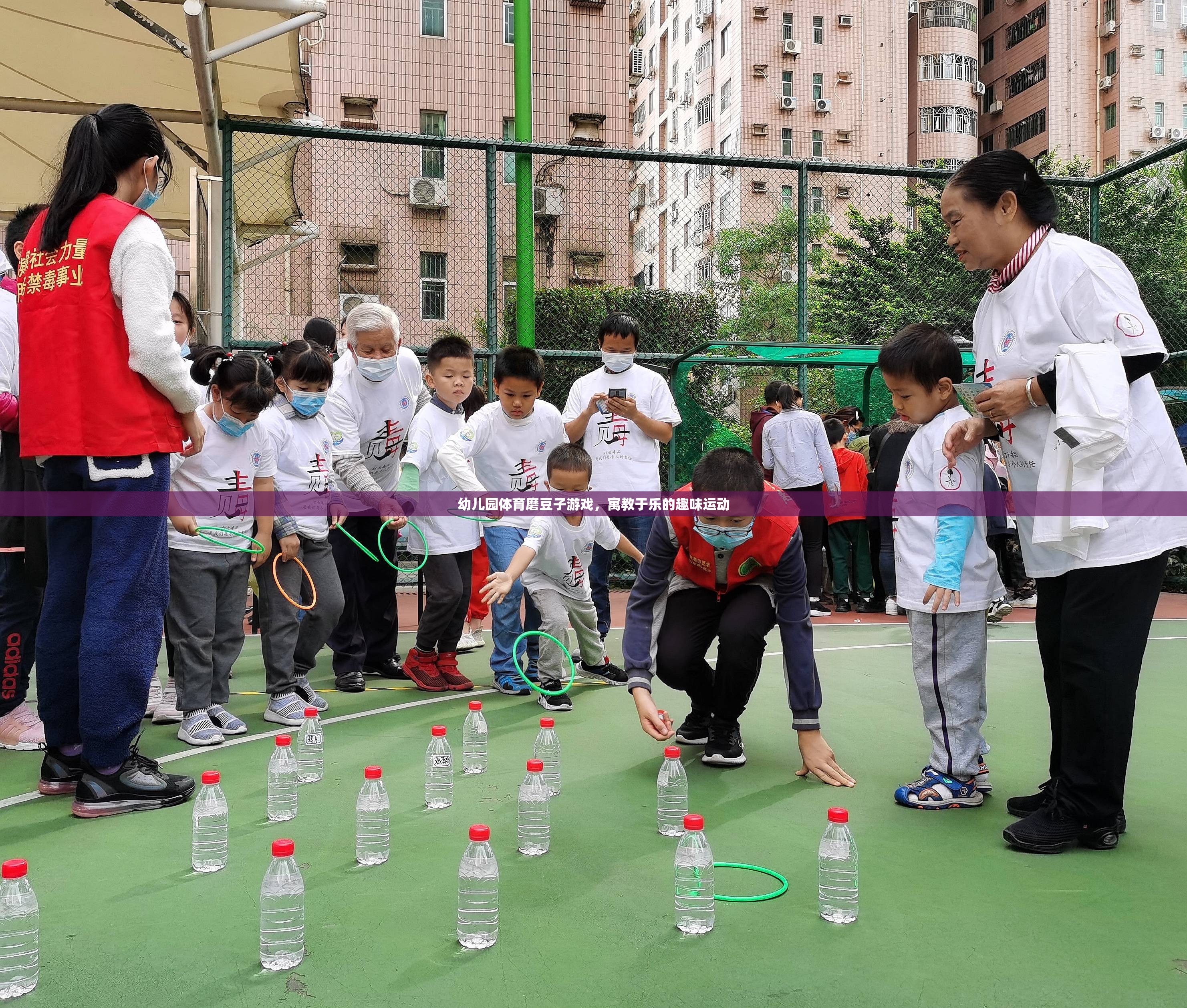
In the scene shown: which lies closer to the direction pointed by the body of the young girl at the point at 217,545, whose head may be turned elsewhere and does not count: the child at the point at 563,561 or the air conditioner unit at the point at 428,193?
the child

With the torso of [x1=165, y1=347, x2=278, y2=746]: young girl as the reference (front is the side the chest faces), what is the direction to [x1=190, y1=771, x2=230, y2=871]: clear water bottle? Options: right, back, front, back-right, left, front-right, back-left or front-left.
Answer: front-right

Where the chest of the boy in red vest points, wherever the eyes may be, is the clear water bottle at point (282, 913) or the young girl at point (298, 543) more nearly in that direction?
the clear water bottle

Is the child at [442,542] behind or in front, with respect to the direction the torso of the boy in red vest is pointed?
behind

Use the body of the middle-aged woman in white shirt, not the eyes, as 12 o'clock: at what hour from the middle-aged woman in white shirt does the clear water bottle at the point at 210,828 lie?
The clear water bottle is roughly at 11 o'clock from the middle-aged woman in white shirt.

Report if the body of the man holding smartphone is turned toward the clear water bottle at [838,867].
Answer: yes

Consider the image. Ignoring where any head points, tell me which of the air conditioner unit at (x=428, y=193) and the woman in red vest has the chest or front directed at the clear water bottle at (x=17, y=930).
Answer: the air conditioner unit

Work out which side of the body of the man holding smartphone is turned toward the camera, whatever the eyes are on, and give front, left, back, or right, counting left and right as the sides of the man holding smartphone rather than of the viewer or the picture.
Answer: front

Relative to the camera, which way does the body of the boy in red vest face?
toward the camera

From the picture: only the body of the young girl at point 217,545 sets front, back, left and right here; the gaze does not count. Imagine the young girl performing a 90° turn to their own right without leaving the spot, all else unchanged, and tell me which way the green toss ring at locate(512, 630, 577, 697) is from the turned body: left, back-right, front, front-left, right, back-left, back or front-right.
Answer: back-left

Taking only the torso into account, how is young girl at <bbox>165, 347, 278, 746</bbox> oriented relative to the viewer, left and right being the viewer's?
facing the viewer and to the right of the viewer

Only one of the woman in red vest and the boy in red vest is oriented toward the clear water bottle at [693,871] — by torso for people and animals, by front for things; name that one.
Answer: the boy in red vest

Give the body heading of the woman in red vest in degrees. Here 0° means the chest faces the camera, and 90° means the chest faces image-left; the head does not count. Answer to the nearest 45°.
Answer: approximately 225°

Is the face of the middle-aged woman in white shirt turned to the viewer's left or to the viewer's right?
to the viewer's left

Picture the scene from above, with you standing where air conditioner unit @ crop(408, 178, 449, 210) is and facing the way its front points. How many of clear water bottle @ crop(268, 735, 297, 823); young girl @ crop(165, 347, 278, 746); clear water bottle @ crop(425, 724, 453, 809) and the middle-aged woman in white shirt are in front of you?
4

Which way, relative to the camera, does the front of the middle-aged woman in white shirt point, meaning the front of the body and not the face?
to the viewer's left

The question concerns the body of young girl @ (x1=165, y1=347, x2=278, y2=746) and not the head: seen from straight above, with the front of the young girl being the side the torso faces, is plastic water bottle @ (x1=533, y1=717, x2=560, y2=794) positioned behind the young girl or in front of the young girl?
in front
